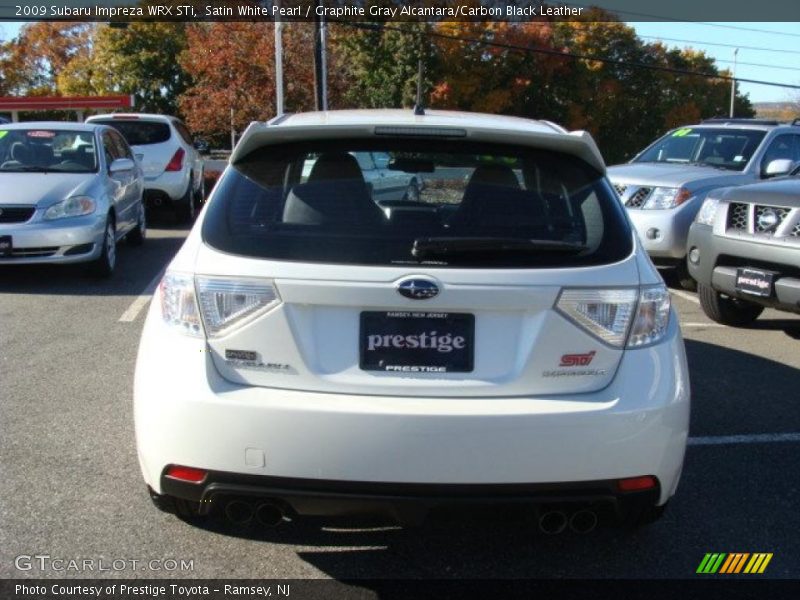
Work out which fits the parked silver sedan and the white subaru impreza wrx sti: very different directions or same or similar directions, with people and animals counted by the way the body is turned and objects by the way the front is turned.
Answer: very different directions

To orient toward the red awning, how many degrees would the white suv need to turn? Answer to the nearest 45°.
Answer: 0° — it already faces it

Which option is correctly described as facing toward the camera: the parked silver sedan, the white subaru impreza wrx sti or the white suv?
the parked silver sedan

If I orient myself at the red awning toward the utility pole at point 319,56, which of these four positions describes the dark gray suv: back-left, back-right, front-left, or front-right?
front-right

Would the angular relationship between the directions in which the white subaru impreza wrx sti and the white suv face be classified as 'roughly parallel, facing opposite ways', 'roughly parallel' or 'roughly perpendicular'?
roughly parallel

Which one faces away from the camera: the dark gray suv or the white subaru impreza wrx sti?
the white subaru impreza wrx sti

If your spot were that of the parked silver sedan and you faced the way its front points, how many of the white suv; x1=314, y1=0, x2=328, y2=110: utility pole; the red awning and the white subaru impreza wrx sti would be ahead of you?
1

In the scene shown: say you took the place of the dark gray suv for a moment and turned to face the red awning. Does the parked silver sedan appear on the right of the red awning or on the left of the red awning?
left

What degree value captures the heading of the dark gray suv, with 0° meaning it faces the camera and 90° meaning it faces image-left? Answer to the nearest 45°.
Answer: approximately 45°

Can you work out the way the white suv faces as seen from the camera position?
facing away from the viewer

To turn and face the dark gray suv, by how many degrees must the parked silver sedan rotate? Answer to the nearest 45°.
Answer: approximately 45° to its left

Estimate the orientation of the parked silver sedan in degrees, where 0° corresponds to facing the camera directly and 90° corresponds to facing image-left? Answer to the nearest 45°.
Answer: approximately 0°

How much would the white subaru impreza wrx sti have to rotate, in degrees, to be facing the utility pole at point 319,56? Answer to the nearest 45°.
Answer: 0° — it already faces it

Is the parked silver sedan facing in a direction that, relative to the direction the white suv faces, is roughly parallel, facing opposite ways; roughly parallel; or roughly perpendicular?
roughly parallel, facing opposite ways

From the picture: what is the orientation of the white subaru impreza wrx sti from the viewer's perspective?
away from the camera

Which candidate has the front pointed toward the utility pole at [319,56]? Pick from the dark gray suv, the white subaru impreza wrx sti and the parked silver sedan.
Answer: the white subaru impreza wrx sti
